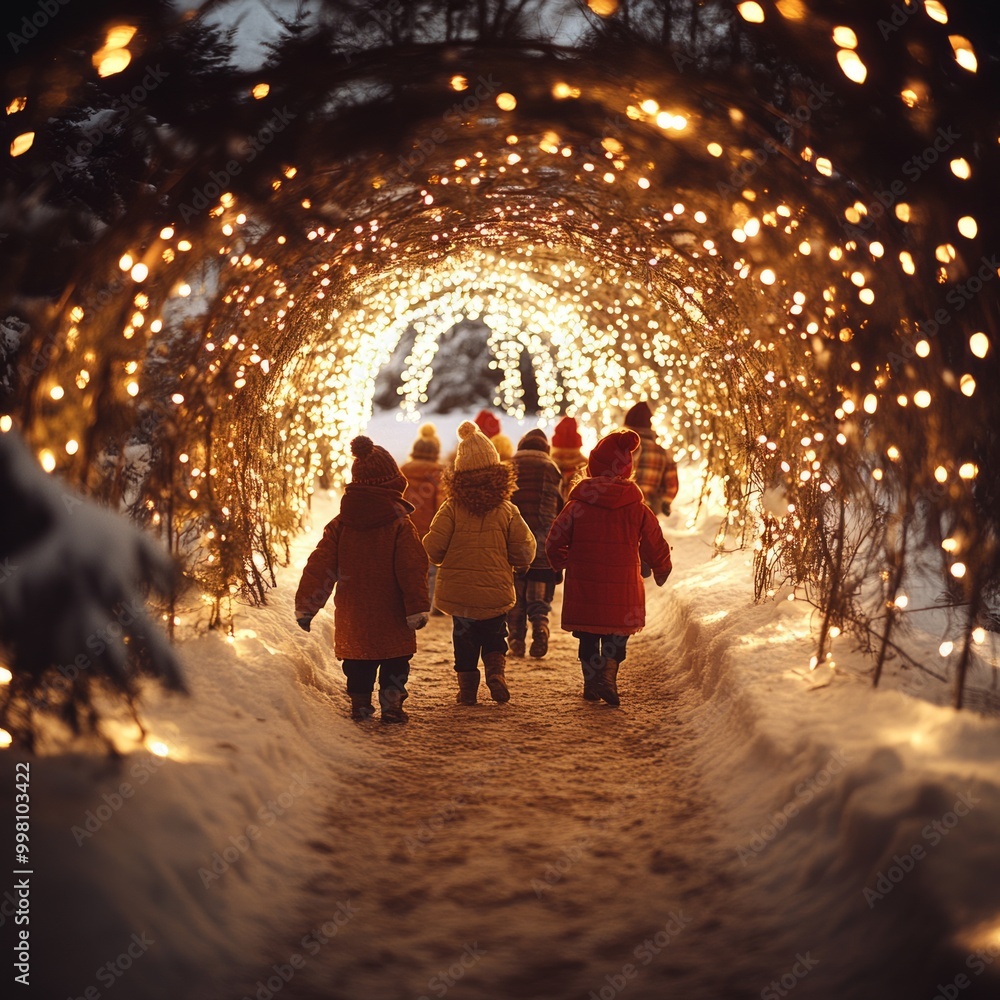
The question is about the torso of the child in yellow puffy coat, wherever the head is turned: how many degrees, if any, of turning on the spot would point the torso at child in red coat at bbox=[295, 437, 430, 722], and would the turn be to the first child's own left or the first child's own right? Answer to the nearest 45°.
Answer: approximately 135° to the first child's own left

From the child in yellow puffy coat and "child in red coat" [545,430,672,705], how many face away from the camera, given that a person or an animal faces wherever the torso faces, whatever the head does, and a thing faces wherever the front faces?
2

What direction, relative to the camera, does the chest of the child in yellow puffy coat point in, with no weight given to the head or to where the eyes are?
away from the camera

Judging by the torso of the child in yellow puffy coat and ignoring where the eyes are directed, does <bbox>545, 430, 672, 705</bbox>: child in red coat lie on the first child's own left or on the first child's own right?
on the first child's own right

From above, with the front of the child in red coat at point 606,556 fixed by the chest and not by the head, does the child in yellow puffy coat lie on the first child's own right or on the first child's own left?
on the first child's own left

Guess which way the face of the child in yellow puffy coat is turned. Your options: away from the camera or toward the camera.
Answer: away from the camera

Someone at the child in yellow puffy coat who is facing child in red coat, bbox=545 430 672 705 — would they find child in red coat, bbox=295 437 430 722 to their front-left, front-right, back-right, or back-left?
back-right

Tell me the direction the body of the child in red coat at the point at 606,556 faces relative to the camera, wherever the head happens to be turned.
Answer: away from the camera

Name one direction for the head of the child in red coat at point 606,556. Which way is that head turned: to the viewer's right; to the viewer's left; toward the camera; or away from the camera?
away from the camera
